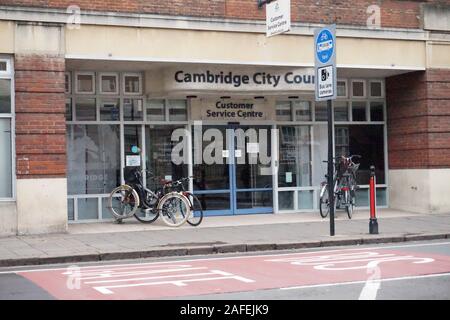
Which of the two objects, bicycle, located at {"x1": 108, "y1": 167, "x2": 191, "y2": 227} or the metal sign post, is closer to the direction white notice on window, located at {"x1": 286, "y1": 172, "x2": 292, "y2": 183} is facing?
the metal sign post

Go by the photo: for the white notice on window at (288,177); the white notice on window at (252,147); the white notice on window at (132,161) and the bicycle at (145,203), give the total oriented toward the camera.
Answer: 3

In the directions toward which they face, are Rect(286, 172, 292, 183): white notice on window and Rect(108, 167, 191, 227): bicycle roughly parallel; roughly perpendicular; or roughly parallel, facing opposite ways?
roughly perpendicular

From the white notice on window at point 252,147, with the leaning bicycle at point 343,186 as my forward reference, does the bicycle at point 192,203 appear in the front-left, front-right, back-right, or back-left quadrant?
back-right

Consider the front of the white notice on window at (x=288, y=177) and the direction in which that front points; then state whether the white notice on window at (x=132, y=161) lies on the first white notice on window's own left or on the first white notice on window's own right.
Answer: on the first white notice on window's own right

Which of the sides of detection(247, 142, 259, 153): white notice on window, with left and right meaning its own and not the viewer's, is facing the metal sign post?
front

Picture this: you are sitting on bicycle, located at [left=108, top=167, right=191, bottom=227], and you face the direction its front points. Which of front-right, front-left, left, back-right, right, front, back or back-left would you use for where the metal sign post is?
back-left

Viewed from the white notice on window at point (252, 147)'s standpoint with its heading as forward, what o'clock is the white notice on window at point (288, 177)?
the white notice on window at point (288, 177) is roughly at 8 o'clock from the white notice on window at point (252, 147).

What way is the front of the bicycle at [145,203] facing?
to the viewer's left

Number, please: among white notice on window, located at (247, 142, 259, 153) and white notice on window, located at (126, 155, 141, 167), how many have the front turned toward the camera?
2
